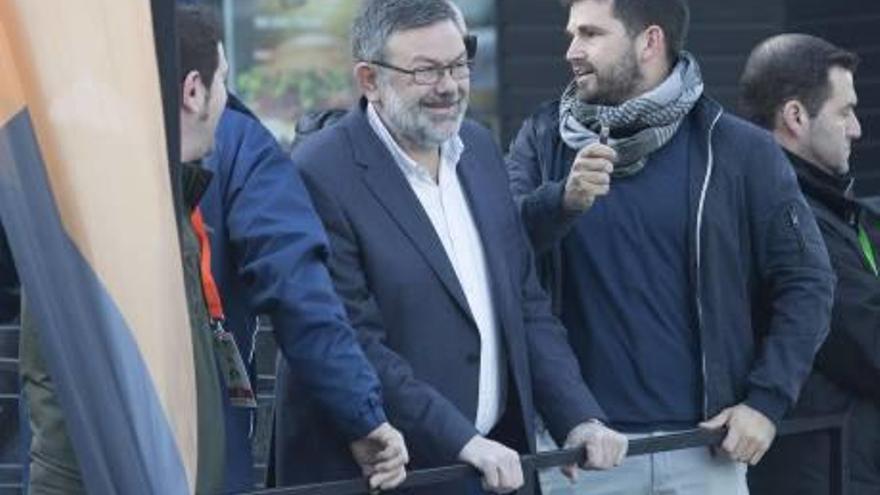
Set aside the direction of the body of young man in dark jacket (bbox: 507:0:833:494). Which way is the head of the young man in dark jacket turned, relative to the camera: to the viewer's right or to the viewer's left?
to the viewer's left

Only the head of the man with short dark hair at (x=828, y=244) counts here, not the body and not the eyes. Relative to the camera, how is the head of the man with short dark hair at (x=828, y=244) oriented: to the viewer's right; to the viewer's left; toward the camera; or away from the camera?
to the viewer's right

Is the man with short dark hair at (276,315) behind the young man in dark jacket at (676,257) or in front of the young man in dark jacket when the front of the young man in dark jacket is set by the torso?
in front

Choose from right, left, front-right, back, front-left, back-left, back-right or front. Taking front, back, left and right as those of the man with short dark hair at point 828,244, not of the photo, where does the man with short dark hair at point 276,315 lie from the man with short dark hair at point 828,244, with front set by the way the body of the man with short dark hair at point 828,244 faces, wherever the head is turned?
back-right

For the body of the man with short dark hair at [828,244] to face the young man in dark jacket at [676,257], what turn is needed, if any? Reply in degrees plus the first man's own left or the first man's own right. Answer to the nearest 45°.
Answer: approximately 135° to the first man's own right

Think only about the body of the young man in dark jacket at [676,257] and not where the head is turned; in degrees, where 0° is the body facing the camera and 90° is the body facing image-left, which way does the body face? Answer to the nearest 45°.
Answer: approximately 45°

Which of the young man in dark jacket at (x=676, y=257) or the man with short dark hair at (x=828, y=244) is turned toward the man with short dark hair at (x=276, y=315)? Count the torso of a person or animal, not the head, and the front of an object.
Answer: the young man in dark jacket

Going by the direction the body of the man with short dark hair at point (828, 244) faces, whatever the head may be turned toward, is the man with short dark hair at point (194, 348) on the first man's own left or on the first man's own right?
on the first man's own right
